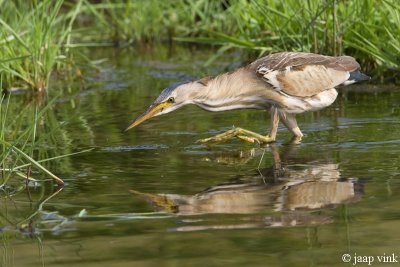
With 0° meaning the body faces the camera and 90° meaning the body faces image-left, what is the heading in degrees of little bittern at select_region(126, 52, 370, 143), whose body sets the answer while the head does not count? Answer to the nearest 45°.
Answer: approximately 90°
